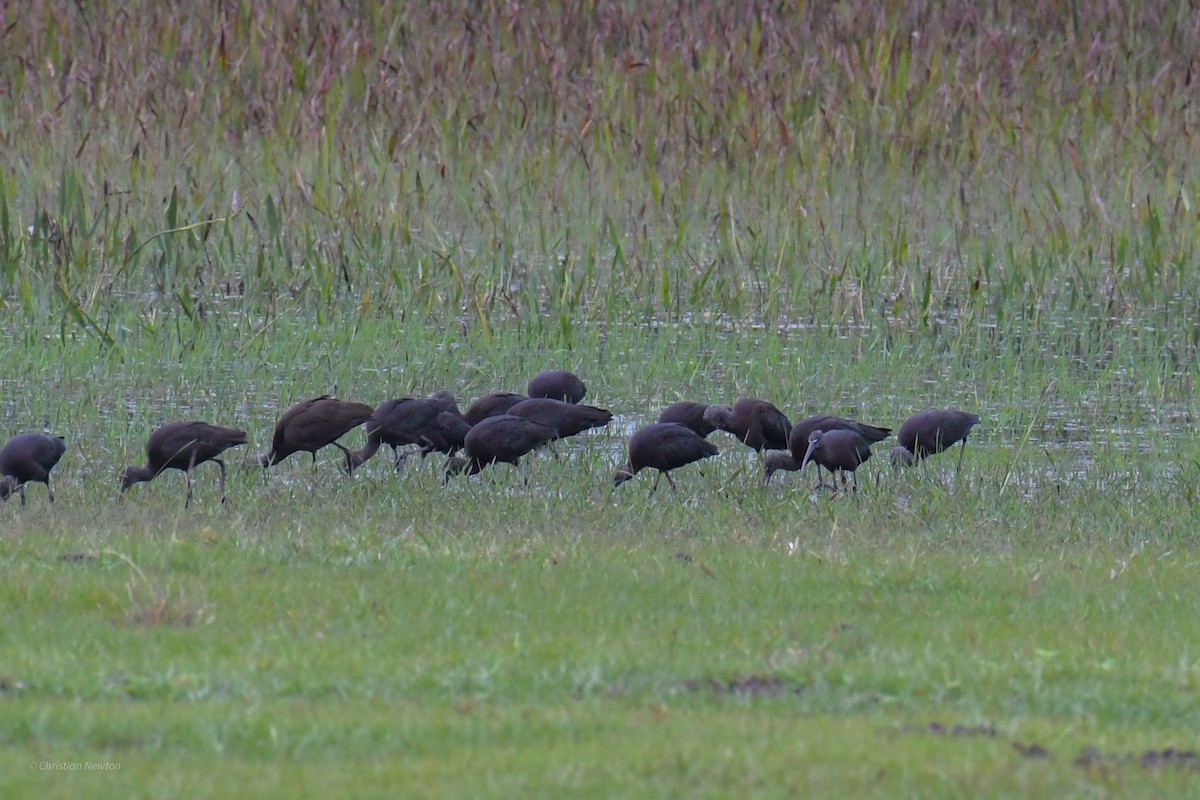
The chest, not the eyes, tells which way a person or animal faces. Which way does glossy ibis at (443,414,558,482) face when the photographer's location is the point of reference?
facing to the left of the viewer

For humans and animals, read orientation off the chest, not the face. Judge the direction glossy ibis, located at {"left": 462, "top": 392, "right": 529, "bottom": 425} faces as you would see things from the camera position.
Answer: facing to the left of the viewer

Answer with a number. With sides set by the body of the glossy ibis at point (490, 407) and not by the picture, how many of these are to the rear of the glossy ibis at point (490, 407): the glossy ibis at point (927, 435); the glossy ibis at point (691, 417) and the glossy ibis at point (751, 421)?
3

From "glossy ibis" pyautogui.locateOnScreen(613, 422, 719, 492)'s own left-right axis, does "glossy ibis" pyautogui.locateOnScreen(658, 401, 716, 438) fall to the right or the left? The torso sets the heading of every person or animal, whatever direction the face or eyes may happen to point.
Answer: on its right

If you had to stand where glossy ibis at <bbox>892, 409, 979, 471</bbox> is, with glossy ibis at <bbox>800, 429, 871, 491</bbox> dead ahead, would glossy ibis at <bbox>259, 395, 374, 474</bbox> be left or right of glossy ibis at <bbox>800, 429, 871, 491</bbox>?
right

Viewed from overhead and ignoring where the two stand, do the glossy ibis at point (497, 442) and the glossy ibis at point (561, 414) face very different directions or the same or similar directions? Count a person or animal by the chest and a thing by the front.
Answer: same or similar directions

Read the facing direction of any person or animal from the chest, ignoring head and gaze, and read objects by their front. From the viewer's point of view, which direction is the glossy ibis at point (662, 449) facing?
to the viewer's left

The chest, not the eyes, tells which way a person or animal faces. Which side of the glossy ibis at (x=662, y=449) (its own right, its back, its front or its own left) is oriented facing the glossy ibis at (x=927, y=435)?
back

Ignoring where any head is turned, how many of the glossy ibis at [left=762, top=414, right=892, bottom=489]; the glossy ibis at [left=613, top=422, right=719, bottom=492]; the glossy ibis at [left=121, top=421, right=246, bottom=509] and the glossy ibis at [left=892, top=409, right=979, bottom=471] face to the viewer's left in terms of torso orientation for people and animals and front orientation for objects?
4

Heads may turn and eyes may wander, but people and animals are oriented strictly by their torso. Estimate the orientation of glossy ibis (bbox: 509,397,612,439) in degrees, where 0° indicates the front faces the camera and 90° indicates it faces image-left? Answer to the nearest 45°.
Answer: approximately 90°

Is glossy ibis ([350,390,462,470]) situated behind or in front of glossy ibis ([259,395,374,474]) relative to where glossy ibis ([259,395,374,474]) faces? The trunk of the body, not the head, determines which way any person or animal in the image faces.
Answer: behind

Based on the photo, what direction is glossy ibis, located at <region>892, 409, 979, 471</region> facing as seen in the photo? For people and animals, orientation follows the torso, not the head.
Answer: to the viewer's left

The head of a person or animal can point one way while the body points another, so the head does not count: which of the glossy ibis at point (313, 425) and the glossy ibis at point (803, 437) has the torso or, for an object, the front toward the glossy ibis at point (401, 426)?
the glossy ibis at point (803, 437)

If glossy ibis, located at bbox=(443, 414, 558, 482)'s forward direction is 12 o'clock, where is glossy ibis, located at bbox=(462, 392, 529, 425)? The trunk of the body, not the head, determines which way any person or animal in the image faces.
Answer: glossy ibis, located at bbox=(462, 392, 529, 425) is roughly at 3 o'clock from glossy ibis, located at bbox=(443, 414, 558, 482).

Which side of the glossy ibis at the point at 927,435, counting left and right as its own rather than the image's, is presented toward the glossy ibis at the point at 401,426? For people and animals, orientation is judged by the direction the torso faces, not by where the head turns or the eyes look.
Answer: front

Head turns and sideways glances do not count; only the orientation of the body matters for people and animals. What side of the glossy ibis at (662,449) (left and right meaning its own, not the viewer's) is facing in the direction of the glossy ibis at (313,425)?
front
